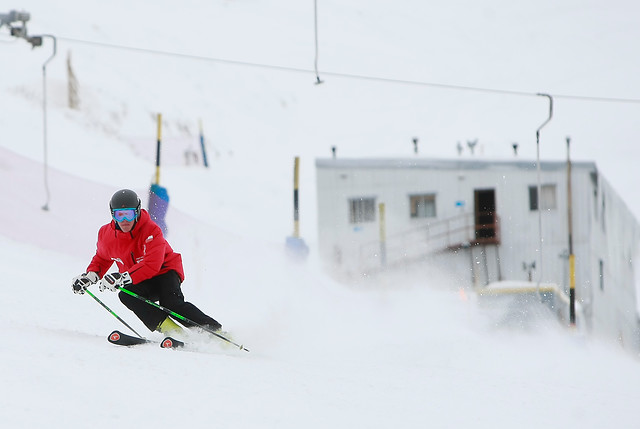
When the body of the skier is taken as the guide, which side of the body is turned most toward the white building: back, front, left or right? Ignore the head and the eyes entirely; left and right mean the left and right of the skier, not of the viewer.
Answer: back

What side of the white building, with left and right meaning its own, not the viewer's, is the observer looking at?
front

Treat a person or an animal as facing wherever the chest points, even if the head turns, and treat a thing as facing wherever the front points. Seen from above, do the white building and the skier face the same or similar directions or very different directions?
same or similar directions

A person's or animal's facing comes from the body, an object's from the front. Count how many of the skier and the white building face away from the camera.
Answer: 0

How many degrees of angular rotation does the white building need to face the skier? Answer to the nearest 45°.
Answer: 0° — it already faces them

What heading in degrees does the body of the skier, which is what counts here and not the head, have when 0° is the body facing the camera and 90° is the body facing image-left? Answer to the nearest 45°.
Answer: approximately 45°
